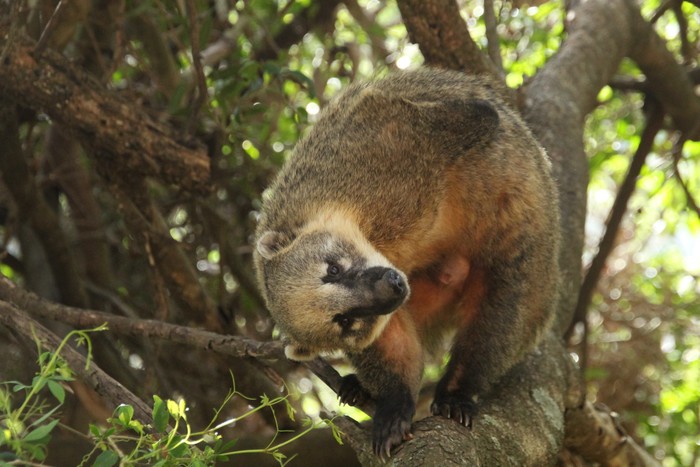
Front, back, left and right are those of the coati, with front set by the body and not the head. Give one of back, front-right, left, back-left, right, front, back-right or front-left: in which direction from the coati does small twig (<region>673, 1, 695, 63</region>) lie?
back

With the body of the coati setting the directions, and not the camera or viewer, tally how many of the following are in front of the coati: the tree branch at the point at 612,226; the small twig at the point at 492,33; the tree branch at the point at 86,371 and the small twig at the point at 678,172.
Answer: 1

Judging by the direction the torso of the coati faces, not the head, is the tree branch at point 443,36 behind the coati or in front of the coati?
behind

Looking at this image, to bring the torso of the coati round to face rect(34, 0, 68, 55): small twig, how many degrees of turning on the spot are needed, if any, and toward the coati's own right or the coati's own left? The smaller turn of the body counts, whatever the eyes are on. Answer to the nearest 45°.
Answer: approximately 90° to the coati's own right

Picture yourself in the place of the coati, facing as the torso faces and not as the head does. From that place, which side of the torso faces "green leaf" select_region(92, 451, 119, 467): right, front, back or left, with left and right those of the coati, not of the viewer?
front

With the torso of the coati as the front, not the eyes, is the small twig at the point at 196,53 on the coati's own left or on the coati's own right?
on the coati's own right

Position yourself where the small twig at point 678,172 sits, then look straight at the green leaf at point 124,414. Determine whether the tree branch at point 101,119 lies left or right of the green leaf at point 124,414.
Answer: right

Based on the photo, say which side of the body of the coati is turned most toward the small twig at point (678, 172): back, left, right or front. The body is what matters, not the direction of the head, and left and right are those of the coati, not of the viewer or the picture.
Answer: back

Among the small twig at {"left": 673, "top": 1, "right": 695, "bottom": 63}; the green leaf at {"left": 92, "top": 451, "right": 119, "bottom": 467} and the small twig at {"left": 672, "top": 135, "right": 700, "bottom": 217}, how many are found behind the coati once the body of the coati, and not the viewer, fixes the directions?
2

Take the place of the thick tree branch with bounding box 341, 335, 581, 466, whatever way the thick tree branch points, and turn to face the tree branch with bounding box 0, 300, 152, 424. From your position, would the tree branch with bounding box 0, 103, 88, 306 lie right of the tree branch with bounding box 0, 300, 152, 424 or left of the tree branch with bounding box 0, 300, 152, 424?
right

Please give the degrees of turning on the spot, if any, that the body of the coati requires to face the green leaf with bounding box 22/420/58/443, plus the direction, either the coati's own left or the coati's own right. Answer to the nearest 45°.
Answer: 0° — it already faces it

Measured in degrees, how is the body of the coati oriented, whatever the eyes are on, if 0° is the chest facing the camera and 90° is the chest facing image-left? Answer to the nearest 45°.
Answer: approximately 45°

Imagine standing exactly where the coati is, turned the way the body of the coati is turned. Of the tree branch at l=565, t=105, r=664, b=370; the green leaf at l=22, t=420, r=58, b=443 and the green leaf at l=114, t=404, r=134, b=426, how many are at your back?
1

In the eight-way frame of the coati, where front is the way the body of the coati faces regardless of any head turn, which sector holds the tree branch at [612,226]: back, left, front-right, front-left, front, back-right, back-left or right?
back

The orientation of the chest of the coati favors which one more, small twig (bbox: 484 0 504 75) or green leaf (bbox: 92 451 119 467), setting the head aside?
the green leaf

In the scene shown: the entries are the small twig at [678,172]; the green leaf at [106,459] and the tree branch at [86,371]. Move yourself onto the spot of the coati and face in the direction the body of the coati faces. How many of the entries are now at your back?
1
